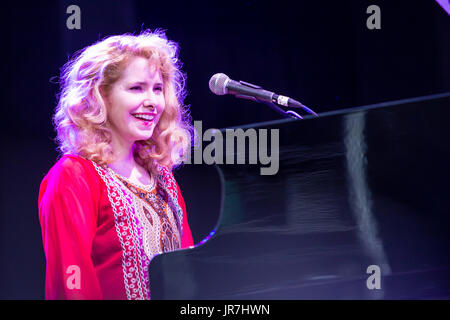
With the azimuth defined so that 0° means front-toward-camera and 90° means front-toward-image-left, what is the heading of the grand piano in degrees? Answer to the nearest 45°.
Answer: approximately 90°

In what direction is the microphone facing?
to the viewer's left

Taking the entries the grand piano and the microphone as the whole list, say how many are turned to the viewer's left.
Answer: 2
